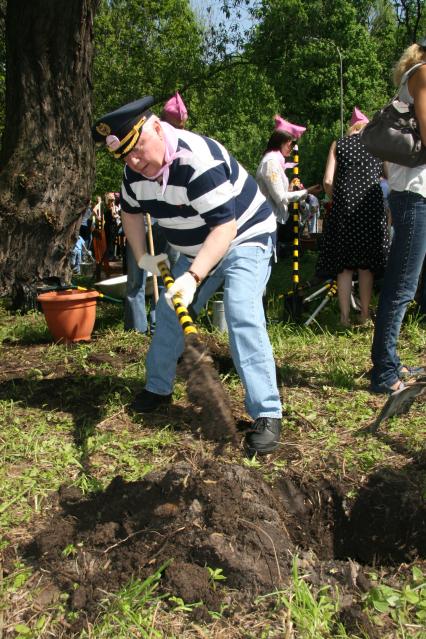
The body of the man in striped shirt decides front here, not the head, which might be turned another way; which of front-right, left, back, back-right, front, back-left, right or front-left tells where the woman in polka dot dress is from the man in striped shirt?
back

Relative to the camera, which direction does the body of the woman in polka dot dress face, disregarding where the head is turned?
away from the camera

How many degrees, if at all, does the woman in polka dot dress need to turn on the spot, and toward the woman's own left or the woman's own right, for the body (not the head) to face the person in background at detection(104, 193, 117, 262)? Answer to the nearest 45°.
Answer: approximately 45° to the woman's own left

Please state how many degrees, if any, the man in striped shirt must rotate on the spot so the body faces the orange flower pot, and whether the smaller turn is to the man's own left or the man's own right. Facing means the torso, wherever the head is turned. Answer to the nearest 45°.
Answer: approximately 90° to the man's own right

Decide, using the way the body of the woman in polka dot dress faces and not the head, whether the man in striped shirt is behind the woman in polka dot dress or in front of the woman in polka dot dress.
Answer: behind

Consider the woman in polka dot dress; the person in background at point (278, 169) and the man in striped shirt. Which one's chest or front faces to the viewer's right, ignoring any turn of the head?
the person in background

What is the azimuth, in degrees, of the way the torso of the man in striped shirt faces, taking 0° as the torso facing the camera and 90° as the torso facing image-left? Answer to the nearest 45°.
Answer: approximately 45°

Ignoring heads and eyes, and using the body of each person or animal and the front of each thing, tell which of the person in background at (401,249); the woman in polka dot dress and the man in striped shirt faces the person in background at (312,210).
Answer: the woman in polka dot dress

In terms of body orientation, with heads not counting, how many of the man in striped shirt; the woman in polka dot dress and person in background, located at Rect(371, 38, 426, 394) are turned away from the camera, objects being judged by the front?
1

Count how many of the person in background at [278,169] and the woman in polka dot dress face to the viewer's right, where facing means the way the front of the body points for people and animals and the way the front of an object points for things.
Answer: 1
